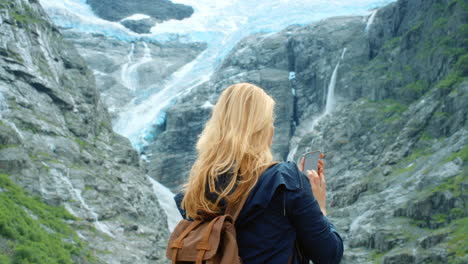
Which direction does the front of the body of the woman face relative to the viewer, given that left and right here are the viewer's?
facing away from the viewer and to the right of the viewer

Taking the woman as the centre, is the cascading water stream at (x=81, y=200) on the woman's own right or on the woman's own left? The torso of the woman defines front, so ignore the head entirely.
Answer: on the woman's own left

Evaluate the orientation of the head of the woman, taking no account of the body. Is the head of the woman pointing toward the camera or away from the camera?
away from the camera

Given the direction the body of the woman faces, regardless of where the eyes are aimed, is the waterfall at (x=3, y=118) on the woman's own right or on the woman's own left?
on the woman's own left
